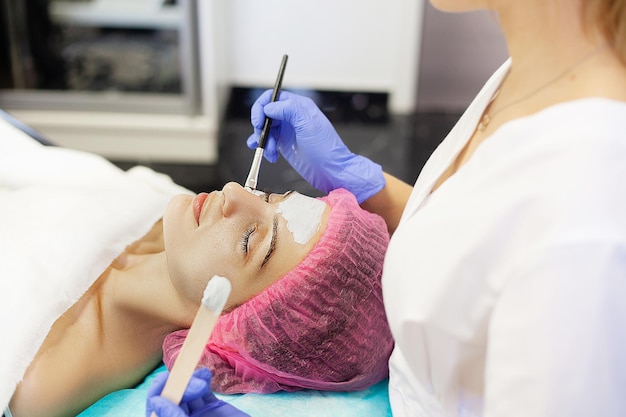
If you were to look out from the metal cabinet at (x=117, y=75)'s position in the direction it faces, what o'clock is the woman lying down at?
The woman lying down is roughly at 12 o'clock from the metal cabinet.

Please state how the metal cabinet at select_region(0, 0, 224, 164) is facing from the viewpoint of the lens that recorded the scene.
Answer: facing the viewer

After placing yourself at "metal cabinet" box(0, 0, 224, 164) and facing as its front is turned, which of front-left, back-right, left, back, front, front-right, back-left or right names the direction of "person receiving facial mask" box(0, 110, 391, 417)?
front

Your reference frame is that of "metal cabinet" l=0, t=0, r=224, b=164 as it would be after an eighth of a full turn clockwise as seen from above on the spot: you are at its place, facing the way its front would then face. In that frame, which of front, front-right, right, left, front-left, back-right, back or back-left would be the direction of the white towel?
front-left

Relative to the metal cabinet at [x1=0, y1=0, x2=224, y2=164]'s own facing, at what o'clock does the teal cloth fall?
The teal cloth is roughly at 12 o'clock from the metal cabinet.
